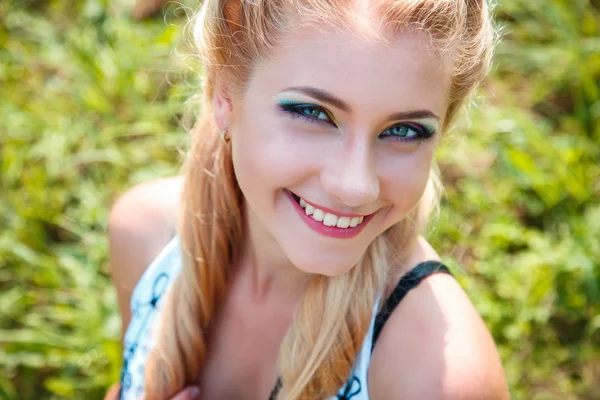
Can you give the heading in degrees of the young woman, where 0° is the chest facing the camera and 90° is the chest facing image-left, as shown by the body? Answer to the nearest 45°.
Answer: approximately 0°
